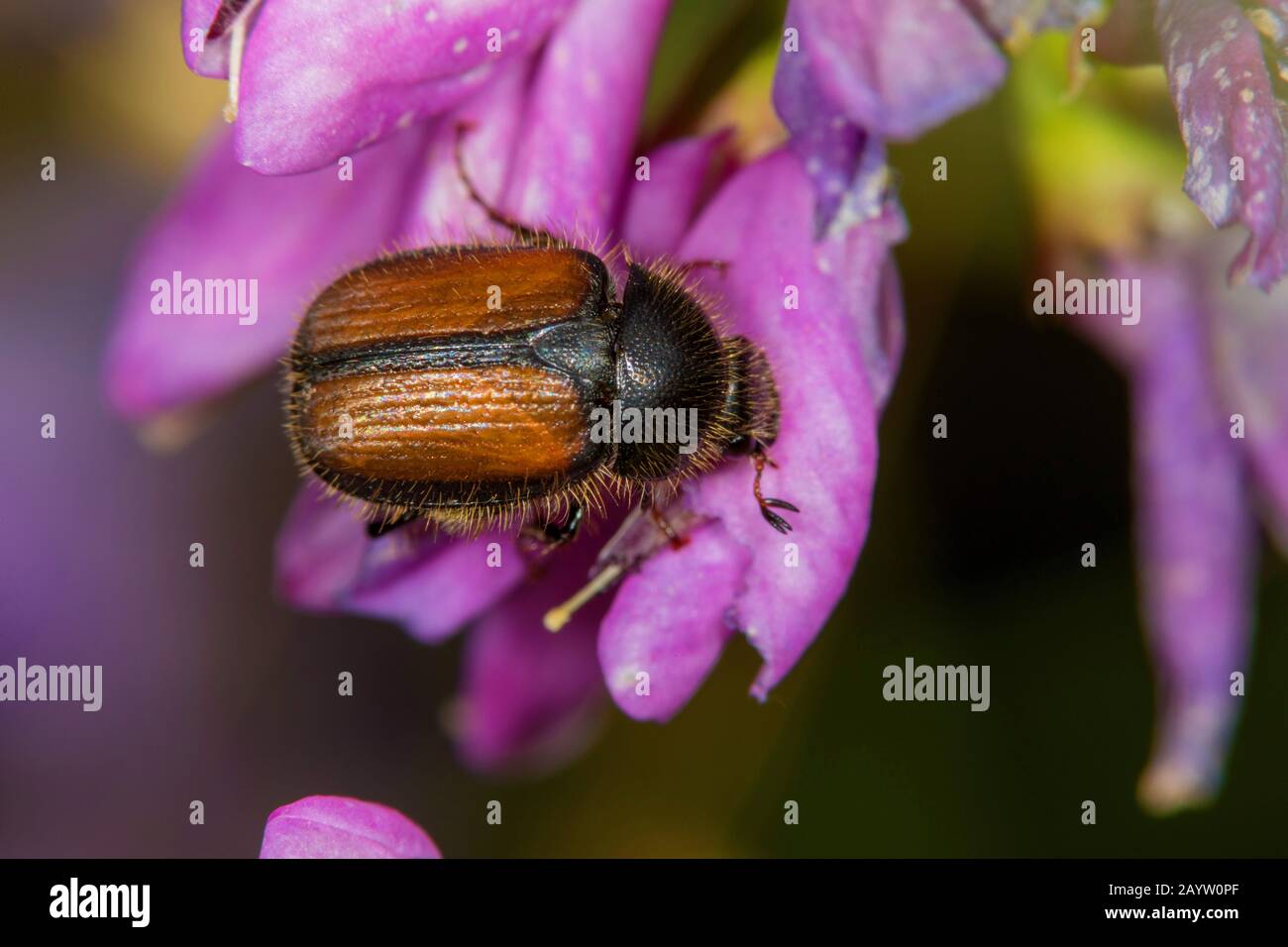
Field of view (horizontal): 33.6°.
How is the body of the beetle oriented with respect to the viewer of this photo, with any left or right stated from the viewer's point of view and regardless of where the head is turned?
facing to the right of the viewer
